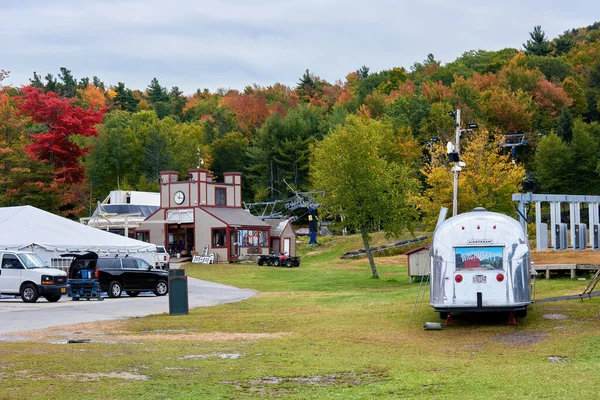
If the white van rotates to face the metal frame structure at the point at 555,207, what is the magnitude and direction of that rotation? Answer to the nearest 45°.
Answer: approximately 45° to its left

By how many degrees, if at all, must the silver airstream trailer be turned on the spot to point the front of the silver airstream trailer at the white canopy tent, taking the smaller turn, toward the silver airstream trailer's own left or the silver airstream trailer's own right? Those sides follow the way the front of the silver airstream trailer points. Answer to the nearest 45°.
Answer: approximately 45° to the silver airstream trailer's own left

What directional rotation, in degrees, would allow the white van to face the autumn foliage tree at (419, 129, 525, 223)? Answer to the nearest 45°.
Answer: approximately 45° to its left

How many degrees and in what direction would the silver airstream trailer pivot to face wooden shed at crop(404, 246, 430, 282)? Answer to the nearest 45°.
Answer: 0° — it already faces it

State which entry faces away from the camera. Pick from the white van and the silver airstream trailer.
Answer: the silver airstream trailer

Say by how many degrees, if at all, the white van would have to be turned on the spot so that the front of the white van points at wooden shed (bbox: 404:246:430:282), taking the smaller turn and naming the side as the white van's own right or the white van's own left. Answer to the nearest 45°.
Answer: approximately 45° to the white van's own left

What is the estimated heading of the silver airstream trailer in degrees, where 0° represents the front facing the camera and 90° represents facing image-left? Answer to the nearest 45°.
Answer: approximately 180°

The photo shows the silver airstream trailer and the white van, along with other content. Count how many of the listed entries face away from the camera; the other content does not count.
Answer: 1
